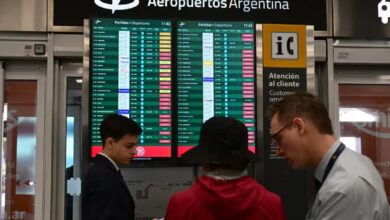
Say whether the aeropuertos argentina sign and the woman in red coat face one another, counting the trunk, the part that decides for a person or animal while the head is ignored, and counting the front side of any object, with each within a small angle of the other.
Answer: yes

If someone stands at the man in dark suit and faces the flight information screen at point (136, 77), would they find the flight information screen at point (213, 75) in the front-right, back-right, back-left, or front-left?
front-right

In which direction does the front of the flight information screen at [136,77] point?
toward the camera

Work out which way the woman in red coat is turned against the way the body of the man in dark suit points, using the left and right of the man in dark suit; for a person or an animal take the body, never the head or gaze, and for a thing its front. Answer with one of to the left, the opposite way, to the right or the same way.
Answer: to the left

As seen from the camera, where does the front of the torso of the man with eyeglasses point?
to the viewer's left

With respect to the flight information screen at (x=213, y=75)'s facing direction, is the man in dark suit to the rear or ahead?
ahead

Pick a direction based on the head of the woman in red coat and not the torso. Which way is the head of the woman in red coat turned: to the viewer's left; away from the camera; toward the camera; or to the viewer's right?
away from the camera

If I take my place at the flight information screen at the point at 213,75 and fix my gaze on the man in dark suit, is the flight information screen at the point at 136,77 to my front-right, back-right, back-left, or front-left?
front-right

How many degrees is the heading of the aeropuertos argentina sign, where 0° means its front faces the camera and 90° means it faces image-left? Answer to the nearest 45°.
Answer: approximately 0°

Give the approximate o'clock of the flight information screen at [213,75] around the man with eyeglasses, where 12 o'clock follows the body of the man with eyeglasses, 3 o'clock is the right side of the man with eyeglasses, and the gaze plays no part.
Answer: The flight information screen is roughly at 2 o'clock from the man with eyeglasses.

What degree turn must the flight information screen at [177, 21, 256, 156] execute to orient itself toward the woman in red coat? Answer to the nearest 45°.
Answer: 0° — it already faces them

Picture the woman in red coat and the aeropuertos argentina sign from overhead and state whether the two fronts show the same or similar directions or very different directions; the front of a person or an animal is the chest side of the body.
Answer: very different directions

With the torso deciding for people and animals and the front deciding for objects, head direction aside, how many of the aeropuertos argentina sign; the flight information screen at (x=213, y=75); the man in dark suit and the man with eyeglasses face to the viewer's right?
1

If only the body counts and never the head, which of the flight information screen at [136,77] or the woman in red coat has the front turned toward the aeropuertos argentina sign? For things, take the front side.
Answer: the woman in red coat

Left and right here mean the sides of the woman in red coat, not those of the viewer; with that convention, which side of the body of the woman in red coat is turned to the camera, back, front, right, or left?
back
